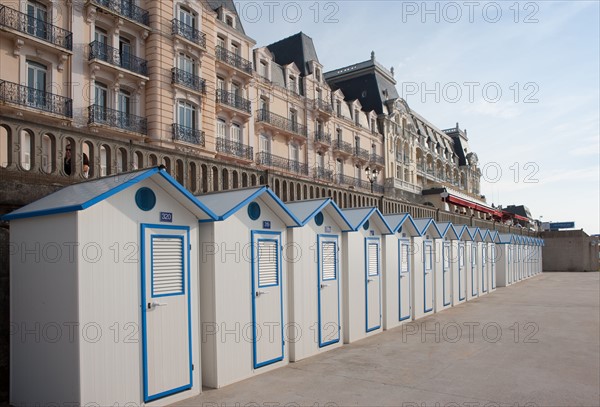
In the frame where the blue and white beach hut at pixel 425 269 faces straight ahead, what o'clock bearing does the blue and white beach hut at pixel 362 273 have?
the blue and white beach hut at pixel 362 273 is roughly at 2 o'clock from the blue and white beach hut at pixel 425 269.

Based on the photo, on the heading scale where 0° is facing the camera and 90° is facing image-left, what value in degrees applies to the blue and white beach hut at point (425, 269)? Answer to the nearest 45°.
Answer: approximately 315°

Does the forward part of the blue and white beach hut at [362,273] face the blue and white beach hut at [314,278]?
no

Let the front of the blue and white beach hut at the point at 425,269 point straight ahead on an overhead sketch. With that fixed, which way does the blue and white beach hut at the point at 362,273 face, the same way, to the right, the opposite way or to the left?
the same way

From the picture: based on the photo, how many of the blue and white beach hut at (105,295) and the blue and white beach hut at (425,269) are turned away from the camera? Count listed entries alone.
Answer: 0

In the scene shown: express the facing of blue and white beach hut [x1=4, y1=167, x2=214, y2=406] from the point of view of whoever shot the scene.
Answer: facing the viewer and to the right of the viewer

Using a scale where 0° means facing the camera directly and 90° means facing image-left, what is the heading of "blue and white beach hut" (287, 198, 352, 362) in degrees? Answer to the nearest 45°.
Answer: approximately 315°

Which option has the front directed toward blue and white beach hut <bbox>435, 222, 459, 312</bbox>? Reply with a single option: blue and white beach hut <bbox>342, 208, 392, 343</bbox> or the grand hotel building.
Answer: the grand hotel building

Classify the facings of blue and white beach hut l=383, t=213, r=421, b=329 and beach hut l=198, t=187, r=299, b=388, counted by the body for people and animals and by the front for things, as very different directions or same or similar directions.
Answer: same or similar directions

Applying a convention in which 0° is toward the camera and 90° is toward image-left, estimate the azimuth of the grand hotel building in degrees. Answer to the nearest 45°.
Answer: approximately 315°

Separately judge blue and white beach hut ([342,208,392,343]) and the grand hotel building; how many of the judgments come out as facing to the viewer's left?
0

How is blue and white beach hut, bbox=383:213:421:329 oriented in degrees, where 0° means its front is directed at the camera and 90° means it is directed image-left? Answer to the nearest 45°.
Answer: approximately 315°

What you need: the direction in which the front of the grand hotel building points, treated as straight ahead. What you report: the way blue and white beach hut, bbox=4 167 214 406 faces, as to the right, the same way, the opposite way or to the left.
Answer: the same way

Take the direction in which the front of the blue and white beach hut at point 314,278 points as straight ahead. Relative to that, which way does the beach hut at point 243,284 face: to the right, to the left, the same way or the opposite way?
the same way

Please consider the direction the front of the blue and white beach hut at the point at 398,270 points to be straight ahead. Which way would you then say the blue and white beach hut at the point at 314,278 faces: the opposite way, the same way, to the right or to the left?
the same way

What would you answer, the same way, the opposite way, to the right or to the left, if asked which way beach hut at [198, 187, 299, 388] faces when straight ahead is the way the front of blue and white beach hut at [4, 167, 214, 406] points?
the same way

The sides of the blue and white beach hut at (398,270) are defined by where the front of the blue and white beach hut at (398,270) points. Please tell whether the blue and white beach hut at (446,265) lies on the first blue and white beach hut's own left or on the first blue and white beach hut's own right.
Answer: on the first blue and white beach hut's own left
